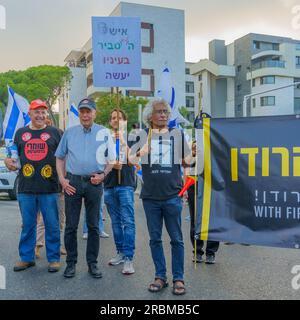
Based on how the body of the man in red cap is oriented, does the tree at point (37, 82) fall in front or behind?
behind

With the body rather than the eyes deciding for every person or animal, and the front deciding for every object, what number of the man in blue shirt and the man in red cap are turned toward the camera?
2

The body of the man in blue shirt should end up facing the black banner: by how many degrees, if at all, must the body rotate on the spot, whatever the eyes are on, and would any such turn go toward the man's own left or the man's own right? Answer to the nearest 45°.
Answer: approximately 45° to the man's own left

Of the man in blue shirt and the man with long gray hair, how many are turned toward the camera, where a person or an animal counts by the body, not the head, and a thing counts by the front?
2

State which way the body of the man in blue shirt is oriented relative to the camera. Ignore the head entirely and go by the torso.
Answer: toward the camera

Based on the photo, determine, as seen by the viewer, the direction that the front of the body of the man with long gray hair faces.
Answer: toward the camera

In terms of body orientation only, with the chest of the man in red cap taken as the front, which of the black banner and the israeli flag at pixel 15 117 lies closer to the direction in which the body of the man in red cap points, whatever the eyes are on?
the black banner

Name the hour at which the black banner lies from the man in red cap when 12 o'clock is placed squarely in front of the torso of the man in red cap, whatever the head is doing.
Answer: The black banner is roughly at 10 o'clock from the man in red cap.

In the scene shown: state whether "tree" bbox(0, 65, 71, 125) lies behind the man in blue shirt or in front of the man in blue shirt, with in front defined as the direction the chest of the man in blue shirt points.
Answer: behind

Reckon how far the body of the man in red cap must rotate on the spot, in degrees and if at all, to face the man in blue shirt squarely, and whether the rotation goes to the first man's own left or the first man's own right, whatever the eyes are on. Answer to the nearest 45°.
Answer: approximately 45° to the first man's own left

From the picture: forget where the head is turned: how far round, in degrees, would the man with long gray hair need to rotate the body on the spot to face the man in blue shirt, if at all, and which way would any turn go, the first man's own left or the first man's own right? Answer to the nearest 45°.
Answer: approximately 135° to the first man's own right

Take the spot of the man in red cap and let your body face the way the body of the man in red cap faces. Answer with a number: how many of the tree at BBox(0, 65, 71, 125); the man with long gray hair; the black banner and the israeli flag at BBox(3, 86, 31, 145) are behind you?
2

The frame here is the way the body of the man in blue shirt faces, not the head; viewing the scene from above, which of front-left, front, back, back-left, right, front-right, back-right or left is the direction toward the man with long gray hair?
front-left

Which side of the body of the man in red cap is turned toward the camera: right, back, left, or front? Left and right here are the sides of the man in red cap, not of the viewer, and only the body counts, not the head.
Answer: front
